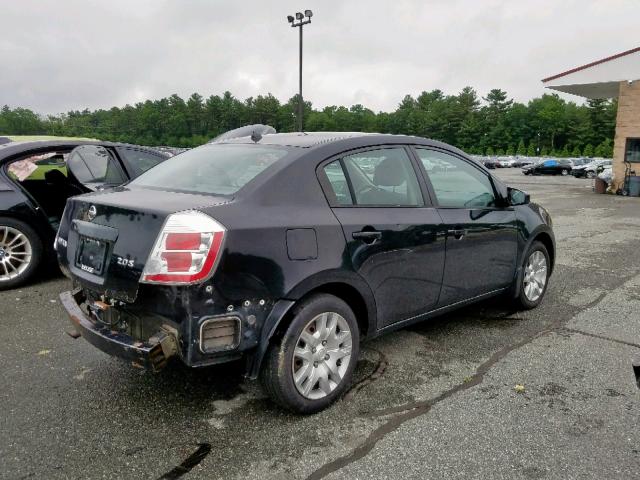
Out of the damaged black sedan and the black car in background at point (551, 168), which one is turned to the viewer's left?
the black car in background

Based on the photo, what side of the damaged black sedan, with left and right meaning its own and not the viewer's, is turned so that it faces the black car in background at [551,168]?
front

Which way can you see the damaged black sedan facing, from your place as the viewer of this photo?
facing away from the viewer and to the right of the viewer

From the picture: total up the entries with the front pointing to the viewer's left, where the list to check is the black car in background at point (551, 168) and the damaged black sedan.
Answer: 1

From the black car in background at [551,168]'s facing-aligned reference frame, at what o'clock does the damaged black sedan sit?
The damaged black sedan is roughly at 9 o'clock from the black car in background.

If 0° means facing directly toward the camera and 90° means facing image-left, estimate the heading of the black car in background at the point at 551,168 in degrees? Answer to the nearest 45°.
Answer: approximately 90°

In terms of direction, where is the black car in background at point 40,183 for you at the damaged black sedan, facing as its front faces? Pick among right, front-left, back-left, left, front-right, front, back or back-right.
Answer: left
